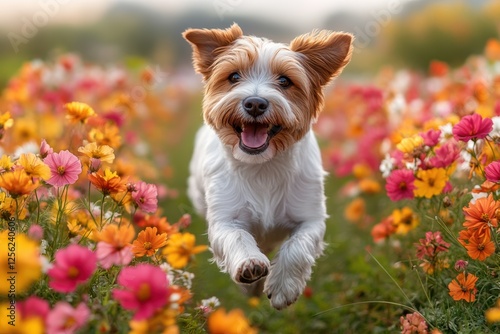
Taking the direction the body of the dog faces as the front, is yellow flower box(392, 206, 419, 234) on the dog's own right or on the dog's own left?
on the dog's own left

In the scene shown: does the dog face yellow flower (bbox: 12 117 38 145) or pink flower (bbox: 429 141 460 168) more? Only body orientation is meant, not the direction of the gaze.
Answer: the pink flower

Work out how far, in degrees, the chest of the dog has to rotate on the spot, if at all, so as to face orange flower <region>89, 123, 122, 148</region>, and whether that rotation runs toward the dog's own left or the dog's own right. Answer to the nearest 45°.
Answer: approximately 90° to the dog's own right

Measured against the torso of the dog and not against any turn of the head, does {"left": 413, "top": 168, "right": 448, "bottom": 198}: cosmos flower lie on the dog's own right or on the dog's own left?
on the dog's own left

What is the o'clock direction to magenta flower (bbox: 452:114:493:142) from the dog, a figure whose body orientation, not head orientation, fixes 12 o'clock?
The magenta flower is roughly at 10 o'clock from the dog.

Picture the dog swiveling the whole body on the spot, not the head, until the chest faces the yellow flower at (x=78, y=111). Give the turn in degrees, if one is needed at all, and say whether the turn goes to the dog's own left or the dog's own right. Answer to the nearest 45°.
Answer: approximately 135° to the dog's own right

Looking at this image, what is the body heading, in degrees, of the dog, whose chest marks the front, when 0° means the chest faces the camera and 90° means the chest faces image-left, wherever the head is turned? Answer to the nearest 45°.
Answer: approximately 0°

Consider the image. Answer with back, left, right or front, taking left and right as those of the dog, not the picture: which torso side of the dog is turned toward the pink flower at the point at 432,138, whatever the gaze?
left
